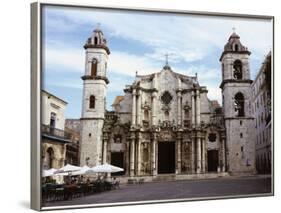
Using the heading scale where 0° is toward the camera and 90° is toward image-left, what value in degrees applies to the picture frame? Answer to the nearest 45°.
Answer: approximately 315°
